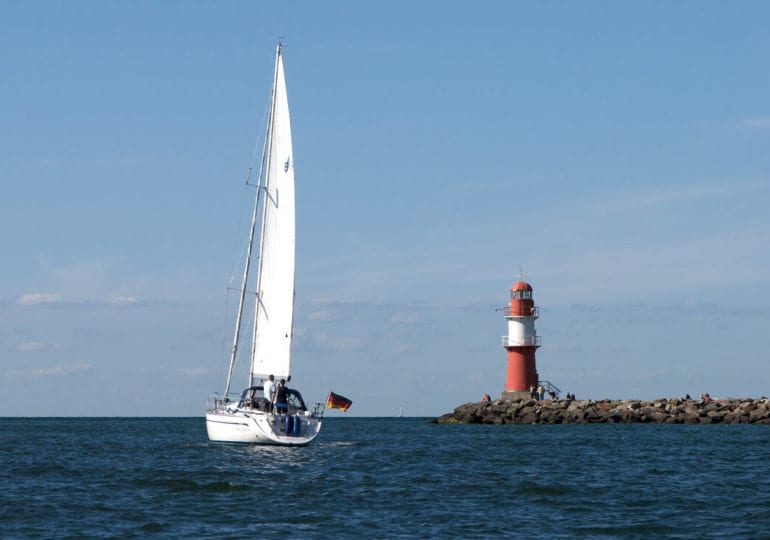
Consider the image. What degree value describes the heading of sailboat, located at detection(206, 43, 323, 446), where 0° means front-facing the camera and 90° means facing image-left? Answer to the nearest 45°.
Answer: approximately 135°
